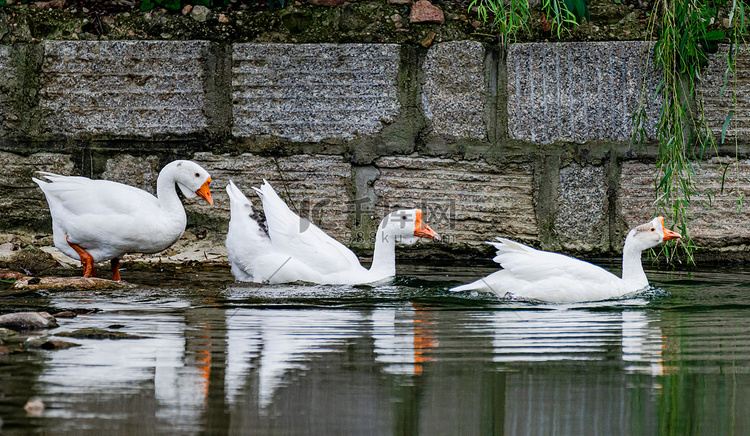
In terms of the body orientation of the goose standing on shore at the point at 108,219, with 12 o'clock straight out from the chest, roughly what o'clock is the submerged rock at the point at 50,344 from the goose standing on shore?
The submerged rock is roughly at 3 o'clock from the goose standing on shore.

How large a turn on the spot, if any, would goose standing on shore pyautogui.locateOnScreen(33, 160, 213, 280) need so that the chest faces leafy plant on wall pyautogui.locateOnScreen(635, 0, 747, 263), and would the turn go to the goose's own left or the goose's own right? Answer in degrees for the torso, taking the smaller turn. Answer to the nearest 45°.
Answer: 0° — it already faces it

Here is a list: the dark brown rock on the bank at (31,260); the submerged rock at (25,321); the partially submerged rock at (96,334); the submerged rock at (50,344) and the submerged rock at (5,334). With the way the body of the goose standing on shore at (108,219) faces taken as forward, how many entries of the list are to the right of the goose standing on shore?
4

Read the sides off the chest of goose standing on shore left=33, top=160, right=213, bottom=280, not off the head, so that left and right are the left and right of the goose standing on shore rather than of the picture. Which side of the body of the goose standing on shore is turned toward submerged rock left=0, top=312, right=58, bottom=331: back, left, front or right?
right

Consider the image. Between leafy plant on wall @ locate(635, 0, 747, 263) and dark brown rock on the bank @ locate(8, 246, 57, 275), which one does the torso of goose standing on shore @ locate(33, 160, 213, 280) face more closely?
the leafy plant on wall

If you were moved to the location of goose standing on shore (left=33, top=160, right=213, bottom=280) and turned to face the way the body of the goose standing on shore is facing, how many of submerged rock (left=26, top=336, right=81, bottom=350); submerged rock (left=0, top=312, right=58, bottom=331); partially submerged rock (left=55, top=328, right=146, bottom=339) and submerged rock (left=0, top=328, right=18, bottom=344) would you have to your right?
4

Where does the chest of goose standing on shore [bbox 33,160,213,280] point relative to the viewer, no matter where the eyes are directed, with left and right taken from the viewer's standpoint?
facing to the right of the viewer

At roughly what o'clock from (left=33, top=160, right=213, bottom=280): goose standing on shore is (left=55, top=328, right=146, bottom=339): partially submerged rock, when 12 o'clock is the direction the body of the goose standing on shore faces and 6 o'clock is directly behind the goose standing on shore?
The partially submerged rock is roughly at 3 o'clock from the goose standing on shore.

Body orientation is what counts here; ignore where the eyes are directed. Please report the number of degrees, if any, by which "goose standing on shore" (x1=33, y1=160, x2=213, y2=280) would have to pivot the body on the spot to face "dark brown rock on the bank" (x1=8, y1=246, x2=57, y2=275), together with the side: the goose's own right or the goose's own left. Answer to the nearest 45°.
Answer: approximately 135° to the goose's own left

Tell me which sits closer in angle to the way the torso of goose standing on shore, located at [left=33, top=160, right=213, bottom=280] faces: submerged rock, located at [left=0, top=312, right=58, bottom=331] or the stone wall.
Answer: the stone wall
